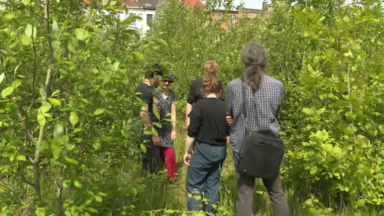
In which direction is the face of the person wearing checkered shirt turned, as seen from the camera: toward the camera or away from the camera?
away from the camera

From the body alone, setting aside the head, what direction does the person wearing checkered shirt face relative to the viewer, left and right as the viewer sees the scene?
facing away from the viewer

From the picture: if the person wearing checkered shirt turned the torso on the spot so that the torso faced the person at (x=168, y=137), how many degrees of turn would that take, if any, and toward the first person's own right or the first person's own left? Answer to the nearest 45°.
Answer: approximately 45° to the first person's own left

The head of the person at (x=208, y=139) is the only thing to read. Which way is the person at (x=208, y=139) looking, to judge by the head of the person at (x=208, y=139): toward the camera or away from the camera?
away from the camera

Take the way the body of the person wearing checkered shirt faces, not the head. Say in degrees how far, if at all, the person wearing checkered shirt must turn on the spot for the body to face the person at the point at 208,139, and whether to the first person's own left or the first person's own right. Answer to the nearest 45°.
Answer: approximately 45° to the first person's own left
